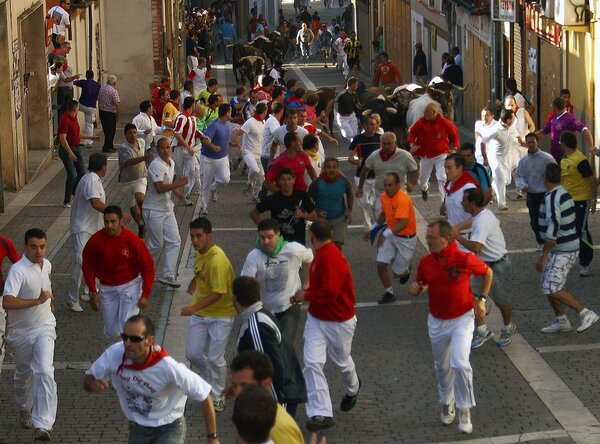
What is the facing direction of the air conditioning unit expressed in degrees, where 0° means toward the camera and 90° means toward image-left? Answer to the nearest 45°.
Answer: approximately 45°
